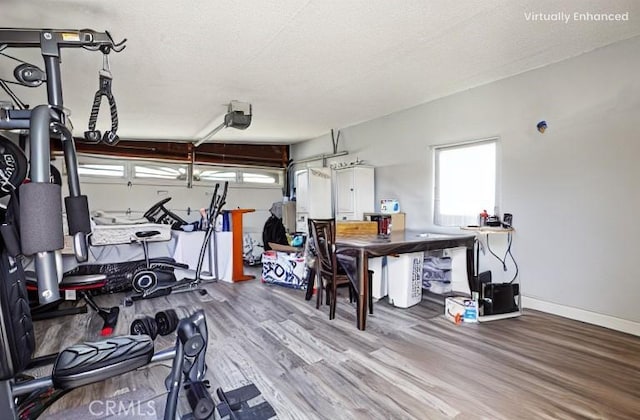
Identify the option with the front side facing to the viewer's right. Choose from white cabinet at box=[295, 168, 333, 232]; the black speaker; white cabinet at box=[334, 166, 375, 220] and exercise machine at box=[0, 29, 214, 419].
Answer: the exercise machine

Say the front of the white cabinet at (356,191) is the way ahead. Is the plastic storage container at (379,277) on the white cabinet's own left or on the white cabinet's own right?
on the white cabinet's own left

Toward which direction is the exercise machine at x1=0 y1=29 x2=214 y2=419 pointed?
to the viewer's right

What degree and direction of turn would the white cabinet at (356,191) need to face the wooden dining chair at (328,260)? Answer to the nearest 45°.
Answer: approximately 45° to its left

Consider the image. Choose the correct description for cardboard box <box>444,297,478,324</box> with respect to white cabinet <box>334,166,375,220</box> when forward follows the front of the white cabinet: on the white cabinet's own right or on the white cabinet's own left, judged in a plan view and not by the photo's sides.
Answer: on the white cabinet's own left
